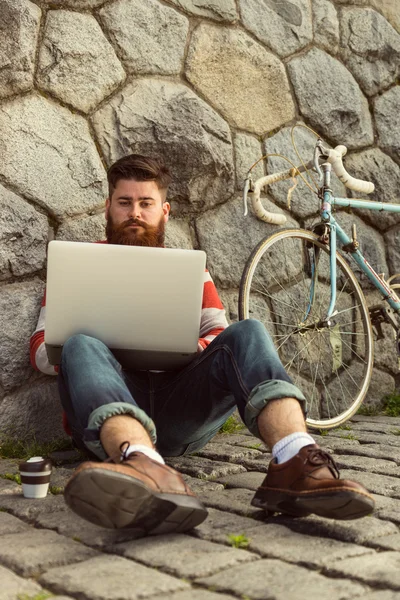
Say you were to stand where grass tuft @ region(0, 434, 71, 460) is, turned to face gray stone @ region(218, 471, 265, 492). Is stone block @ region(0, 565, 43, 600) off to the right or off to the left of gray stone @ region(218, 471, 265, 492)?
right

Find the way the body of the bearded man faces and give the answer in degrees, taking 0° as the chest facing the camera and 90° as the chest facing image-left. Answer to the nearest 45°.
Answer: approximately 0°
